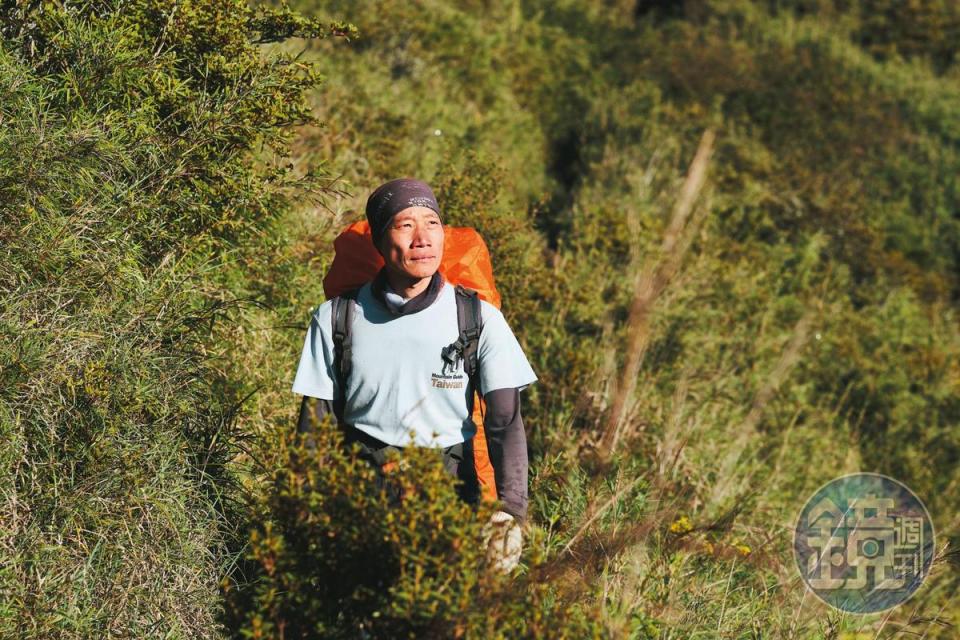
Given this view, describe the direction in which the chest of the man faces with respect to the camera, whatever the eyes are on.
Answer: toward the camera

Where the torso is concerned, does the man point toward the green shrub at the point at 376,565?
yes
